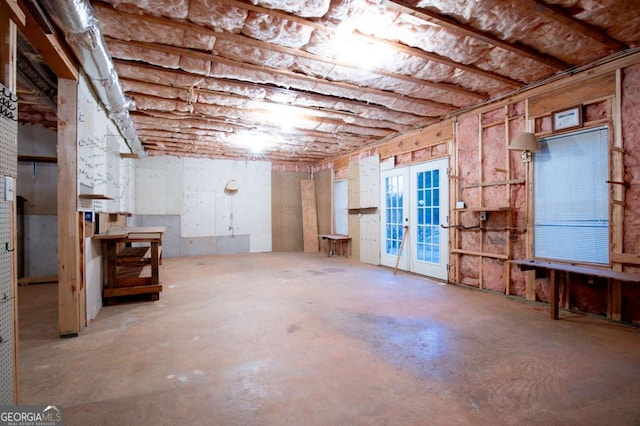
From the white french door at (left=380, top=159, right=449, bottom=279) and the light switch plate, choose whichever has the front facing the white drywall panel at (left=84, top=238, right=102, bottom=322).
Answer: the white french door

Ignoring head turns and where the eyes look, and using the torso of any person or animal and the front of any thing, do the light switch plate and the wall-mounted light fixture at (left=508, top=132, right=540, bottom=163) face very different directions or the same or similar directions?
very different directions

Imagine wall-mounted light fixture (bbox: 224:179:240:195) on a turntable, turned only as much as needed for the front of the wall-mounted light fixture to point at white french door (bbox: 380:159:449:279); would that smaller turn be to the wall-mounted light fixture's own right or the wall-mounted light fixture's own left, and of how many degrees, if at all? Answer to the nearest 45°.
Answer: approximately 45° to the wall-mounted light fixture's own left

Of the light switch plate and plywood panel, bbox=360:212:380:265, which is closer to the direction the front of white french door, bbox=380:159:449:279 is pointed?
the light switch plate

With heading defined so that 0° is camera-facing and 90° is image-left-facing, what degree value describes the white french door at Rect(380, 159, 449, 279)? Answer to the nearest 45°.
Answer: approximately 45°

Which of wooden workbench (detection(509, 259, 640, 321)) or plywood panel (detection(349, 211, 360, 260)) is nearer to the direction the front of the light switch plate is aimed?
the wooden workbench

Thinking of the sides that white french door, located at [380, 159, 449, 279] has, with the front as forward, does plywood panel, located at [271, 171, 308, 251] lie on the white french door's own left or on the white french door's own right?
on the white french door's own right

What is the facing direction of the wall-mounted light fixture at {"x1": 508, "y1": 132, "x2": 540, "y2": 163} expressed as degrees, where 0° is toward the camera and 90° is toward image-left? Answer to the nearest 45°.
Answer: approximately 45°

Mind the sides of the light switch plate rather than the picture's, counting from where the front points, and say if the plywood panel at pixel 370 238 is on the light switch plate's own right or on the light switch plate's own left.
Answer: on the light switch plate's own left

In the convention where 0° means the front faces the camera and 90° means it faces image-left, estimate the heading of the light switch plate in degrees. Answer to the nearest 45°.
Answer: approximately 315°

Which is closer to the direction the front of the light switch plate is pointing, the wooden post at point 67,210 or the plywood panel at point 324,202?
the plywood panel

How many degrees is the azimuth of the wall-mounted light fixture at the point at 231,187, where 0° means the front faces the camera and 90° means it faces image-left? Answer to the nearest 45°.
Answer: approximately 0°
